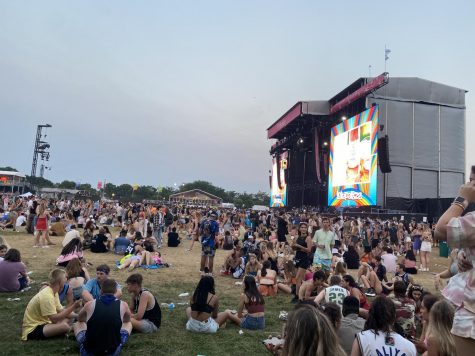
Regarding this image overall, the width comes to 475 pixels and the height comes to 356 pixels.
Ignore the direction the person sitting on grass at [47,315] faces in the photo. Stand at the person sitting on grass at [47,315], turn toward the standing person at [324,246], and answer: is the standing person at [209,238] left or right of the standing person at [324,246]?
left

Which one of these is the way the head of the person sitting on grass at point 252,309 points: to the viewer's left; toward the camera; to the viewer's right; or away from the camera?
away from the camera

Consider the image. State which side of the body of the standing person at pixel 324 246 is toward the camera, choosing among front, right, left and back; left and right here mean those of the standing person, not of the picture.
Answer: front

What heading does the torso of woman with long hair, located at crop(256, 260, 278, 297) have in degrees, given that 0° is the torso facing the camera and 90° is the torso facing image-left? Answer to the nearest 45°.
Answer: approximately 180°

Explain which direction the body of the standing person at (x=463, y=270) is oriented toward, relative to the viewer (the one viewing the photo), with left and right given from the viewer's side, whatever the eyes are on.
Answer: facing to the left of the viewer

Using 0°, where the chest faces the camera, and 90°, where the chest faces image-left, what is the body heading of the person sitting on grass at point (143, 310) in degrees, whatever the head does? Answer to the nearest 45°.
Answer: approximately 90°

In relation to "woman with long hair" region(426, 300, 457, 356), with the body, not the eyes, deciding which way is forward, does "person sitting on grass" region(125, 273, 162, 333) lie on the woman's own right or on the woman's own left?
on the woman's own left

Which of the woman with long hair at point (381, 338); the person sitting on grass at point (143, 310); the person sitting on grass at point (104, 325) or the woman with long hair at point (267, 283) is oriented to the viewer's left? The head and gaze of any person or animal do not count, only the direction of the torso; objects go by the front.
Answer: the person sitting on grass at point (143, 310)

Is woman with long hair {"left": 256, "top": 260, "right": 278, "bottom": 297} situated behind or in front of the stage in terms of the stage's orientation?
in front

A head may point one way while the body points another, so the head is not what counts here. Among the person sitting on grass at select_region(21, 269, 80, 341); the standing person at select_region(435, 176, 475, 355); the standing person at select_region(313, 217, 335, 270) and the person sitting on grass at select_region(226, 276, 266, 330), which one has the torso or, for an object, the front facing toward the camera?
the standing person at select_region(313, 217, 335, 270)

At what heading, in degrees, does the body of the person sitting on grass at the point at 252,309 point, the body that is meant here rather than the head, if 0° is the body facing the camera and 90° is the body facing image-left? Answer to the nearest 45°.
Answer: approximately 135°

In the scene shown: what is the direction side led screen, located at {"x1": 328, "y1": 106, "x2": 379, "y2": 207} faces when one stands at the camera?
facing the viewer and to the left of the viewer

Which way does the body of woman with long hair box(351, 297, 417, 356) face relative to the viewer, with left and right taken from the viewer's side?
facing away from the viewer

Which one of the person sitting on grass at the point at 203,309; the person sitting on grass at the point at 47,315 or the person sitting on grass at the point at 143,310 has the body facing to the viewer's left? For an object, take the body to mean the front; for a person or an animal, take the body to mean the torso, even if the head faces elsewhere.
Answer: the person sitting on grass at the point at 143,310

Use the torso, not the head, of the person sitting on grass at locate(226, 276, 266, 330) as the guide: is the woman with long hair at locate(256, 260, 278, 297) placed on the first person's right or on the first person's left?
on the first person's right

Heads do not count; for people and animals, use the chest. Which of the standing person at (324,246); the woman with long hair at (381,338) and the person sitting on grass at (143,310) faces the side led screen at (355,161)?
the woman with long hair

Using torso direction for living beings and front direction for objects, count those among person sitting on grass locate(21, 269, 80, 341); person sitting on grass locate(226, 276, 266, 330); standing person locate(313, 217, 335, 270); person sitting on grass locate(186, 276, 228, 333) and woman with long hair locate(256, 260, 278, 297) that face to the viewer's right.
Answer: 1

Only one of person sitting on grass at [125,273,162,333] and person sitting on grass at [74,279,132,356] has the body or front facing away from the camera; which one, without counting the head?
person sitting on grass at [74,279,132,356]

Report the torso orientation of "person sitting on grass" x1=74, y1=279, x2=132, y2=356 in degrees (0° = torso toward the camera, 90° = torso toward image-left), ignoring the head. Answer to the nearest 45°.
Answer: approximately 180°
